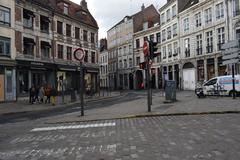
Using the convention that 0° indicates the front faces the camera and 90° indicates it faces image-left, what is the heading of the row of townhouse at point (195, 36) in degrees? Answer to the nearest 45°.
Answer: approximately 45°

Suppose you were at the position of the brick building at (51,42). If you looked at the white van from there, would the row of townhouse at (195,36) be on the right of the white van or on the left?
left

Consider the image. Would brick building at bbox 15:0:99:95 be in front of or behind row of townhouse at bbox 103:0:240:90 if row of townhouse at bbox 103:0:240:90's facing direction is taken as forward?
in front

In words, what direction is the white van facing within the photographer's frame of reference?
facing to the left of the viewer

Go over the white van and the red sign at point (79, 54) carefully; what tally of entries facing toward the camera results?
1

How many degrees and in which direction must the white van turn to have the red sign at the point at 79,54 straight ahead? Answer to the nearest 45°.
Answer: approximately 45° to its left

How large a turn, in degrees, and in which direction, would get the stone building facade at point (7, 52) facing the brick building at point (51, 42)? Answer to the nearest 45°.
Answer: approximately 90° to its left

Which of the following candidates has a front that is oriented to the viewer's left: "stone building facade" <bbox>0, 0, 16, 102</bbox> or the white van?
the white van

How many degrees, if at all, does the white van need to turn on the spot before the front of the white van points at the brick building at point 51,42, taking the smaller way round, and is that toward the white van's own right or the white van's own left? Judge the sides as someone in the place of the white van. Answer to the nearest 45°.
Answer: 0° — it already faces it

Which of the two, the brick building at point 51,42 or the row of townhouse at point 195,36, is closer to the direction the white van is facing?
the brick building

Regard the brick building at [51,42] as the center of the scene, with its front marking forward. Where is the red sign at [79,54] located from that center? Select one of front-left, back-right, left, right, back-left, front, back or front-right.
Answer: front-right

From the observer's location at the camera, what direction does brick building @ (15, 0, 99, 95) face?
facing the viewer and to the right of the viewer

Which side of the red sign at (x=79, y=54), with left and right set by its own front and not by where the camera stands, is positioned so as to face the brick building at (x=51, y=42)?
back

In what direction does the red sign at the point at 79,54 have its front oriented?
toward the camera

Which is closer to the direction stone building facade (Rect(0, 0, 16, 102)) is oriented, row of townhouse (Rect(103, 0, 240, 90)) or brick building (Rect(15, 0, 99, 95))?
the row of townhouse

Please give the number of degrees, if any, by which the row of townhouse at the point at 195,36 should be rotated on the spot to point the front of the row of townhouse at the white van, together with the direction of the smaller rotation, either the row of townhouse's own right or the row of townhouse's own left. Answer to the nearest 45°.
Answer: approximately 45° to the row of townhouse's own left
